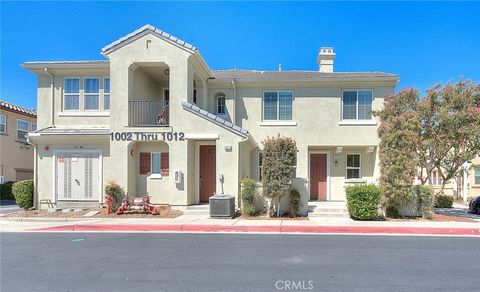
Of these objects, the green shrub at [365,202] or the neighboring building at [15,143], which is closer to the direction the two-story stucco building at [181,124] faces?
the green shrub

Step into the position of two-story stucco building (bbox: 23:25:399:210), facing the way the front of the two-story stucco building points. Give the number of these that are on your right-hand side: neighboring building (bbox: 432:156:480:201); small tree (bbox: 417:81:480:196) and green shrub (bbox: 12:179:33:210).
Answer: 1

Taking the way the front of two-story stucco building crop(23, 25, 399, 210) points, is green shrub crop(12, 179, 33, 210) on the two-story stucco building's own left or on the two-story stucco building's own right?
on the two-story stucco building's own right

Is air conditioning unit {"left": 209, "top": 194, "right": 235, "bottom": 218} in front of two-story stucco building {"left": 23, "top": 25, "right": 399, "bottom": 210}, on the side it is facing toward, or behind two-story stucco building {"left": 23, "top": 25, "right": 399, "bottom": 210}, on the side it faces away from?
in front

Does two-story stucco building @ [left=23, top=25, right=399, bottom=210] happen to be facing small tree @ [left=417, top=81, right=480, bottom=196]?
no

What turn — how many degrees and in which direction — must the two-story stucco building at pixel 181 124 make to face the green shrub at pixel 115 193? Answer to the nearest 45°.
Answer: approximately 45° to its right

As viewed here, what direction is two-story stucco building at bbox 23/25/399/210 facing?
toward the camera
